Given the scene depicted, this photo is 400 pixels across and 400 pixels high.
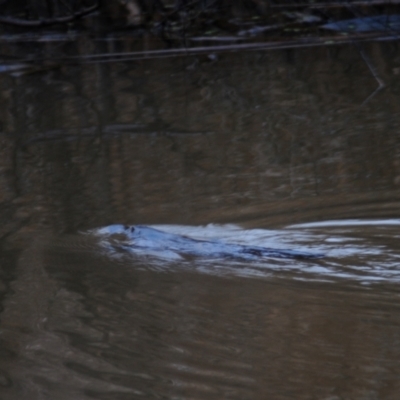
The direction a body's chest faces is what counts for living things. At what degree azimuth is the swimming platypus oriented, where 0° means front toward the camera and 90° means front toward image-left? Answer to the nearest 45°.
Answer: approximately 90°
